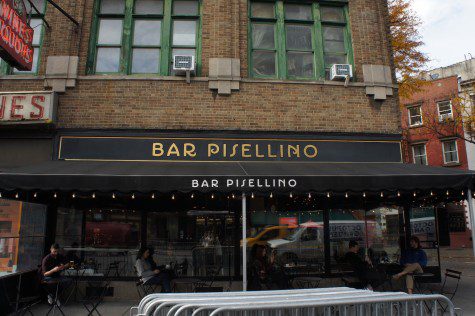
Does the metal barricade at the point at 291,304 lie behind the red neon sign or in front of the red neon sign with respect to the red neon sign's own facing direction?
in front

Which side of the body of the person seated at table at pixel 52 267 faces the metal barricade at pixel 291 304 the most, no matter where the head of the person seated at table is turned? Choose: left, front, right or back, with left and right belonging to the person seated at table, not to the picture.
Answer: front

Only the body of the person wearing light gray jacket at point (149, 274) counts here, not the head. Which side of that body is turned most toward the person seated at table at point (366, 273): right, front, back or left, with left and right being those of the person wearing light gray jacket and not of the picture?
front

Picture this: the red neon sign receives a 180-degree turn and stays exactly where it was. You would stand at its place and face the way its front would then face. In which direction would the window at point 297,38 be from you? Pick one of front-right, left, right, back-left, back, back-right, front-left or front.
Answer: back-right

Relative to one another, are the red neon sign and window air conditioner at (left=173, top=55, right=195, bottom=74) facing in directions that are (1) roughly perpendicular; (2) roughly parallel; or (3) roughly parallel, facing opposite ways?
roughly perpendicular

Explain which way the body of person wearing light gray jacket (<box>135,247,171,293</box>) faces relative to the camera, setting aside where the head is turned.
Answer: to the viewer's right
